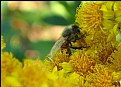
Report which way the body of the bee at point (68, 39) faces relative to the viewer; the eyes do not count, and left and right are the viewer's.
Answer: facing to the right of the viewer
